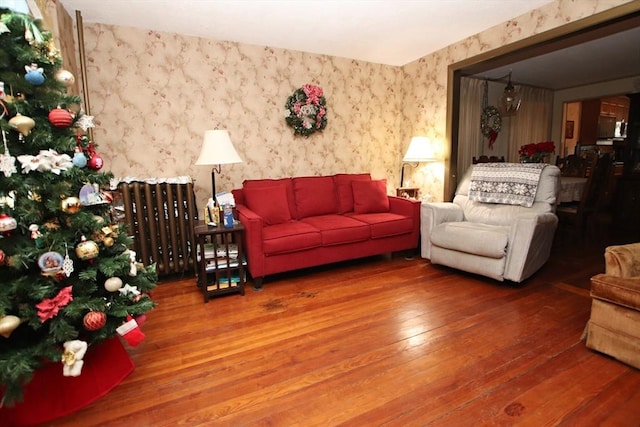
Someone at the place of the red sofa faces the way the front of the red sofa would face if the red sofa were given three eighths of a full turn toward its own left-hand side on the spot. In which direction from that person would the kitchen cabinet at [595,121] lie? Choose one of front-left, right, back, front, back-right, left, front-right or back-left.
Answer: front-right

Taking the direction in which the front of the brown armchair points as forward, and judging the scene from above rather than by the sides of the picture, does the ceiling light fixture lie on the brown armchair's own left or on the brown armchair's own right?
on the brown armchair's own right

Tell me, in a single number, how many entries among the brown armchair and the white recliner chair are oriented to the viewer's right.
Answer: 0

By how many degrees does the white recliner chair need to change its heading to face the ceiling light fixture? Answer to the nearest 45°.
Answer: approximately 135° to its right

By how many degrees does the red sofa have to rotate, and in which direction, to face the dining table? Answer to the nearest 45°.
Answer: approximately 45° to its left

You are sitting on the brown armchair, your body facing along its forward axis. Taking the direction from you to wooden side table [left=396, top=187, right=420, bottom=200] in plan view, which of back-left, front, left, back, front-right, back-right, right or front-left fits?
right

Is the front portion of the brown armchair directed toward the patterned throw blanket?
no

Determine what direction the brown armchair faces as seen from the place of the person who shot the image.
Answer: facing the viewer and to the left of the viewer

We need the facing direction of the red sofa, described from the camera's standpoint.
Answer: facing the viewer and to the right of the viewer

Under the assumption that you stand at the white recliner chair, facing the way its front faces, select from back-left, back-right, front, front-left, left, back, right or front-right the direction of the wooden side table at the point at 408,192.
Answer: right

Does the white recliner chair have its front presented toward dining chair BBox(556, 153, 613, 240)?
no

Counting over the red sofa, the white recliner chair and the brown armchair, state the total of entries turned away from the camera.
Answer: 0

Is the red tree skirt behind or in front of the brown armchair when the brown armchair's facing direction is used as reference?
in front

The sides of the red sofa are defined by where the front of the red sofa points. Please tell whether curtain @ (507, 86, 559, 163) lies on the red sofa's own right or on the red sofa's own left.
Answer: on the red sofa's own left

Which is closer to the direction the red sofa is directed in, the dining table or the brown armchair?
the brown armchair

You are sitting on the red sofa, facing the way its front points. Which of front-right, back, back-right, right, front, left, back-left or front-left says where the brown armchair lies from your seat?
front
